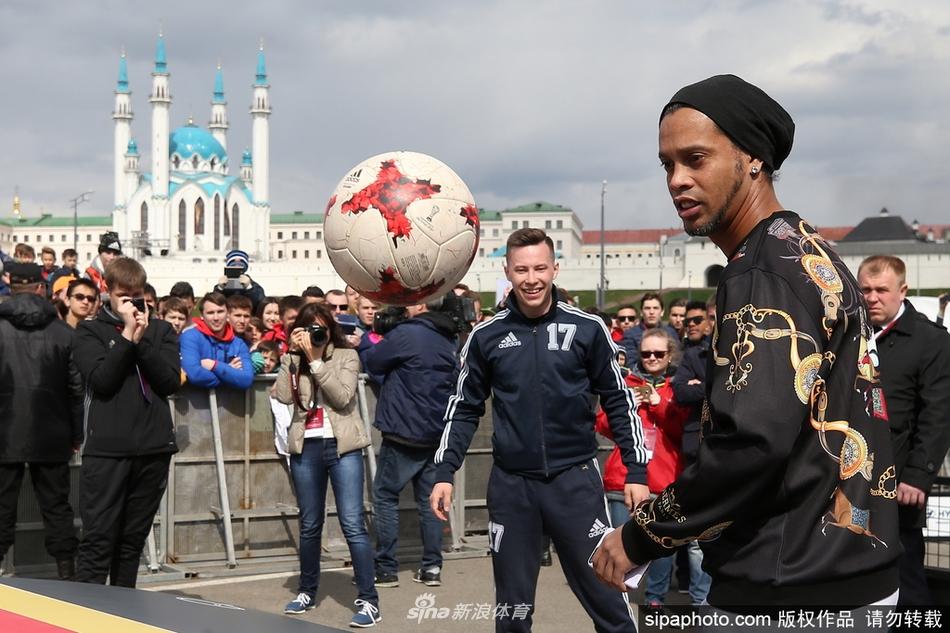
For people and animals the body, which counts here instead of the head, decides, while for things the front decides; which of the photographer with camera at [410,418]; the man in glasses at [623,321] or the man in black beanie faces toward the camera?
the man in glasses

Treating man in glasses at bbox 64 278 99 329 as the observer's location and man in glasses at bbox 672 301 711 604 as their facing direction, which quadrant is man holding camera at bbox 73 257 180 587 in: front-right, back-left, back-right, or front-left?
front-right

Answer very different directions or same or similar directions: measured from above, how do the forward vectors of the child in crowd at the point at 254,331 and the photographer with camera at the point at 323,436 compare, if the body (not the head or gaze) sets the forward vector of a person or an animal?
same or similar directions

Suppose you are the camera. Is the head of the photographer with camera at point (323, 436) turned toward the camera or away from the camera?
toward the camera

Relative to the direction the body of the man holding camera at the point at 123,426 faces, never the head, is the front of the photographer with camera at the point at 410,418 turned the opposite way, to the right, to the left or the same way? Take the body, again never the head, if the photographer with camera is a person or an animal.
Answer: the opposite way

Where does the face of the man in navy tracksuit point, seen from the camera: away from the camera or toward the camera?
toward the camera

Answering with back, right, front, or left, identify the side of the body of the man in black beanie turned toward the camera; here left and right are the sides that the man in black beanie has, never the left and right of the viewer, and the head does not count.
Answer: left

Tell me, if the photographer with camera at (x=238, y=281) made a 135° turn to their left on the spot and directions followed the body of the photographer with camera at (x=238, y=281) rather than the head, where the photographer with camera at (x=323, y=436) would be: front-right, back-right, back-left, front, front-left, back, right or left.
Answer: back-right

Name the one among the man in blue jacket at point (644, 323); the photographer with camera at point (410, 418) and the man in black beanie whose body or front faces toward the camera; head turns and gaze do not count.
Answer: the man in blue jacket

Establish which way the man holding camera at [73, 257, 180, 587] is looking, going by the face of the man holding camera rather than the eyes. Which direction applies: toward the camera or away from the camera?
toward the camera

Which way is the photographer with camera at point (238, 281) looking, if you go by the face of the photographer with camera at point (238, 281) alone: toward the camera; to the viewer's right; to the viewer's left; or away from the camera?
toward the camera

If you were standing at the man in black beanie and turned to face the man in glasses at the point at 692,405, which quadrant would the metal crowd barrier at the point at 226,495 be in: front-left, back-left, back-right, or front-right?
front-left

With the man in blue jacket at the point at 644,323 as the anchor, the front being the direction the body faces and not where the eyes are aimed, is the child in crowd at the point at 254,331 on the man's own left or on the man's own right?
on the man's own right

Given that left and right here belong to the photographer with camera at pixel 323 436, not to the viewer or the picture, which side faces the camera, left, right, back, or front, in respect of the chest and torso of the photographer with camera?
front

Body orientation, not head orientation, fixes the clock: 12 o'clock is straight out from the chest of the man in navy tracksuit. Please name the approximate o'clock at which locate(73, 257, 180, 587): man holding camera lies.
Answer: The man holding camera is roughly at 4 o'clock from the man in navy tracksuit.

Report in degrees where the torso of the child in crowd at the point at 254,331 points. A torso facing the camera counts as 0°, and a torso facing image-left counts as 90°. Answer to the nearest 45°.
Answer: approximately 0°

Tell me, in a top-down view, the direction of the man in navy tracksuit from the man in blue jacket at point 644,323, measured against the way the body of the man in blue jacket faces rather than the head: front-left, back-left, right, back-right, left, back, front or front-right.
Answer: front

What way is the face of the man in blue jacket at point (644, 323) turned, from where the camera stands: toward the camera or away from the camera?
toward the camera

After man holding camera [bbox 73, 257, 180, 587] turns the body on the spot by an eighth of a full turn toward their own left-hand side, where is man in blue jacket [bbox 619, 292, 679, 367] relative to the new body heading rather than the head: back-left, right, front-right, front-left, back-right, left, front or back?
front-left

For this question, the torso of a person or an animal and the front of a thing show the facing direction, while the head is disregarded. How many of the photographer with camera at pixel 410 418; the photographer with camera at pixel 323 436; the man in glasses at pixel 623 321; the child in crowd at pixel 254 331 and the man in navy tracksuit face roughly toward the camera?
4
